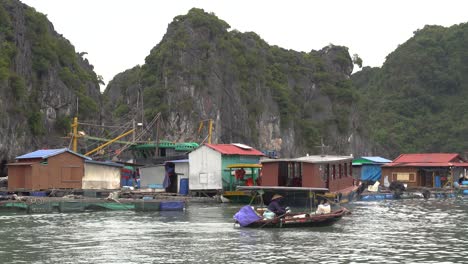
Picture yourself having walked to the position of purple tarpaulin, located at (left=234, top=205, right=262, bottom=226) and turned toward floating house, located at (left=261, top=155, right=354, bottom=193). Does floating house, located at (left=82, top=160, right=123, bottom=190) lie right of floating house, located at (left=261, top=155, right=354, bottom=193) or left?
left

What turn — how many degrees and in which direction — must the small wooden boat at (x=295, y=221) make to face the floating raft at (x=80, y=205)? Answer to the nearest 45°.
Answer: approximately 135° to its left

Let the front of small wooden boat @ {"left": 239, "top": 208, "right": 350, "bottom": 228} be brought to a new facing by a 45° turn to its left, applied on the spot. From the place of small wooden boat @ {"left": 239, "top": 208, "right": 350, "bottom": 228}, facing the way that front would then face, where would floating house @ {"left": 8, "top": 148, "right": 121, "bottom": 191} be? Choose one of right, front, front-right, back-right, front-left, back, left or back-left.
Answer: left

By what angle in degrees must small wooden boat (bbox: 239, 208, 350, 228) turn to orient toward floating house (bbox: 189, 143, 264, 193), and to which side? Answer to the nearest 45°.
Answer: approximately 90° to its left

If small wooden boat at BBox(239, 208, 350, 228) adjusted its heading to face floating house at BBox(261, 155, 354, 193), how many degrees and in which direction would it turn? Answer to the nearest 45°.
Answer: approximately 90° to its left

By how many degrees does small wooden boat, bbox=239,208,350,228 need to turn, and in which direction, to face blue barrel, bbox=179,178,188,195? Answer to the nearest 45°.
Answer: approximately 90° to its left

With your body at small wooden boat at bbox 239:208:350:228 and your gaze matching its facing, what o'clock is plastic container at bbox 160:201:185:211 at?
The plastic container is roughly at 8 o'clock from the small wooden boat.

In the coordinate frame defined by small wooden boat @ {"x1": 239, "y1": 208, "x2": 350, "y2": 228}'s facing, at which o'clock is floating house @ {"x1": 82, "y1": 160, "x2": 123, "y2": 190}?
The floating house is roughly at 8 o'clock from the small wooden boat.

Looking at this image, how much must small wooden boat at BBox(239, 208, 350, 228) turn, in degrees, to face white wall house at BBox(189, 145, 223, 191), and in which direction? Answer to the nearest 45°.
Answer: approximately 90° to its left

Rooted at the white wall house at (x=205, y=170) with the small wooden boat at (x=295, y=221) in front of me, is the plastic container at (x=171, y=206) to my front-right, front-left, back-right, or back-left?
front-right

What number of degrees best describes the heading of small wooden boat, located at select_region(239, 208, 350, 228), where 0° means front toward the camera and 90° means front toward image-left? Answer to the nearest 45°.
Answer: approximately 270°
